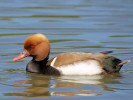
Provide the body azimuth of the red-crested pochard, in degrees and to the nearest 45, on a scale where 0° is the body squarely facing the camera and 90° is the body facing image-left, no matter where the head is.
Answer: approximately 90°
